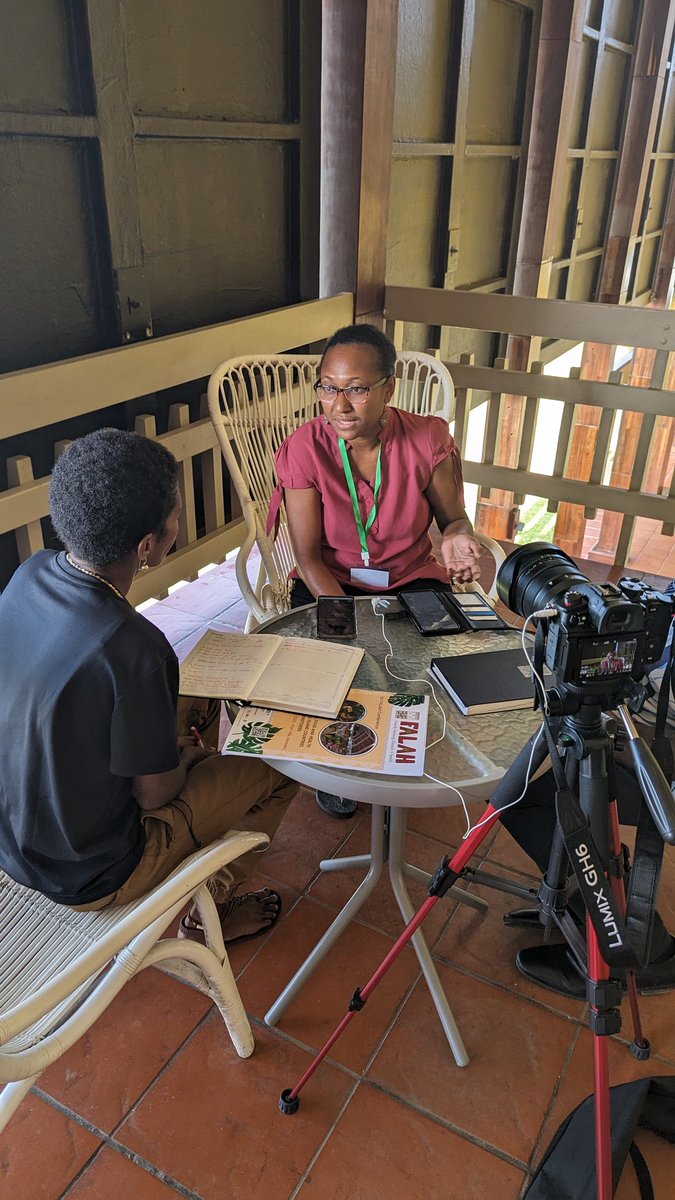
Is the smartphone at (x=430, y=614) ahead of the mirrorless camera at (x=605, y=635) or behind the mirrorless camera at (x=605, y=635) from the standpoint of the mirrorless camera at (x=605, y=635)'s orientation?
ahead

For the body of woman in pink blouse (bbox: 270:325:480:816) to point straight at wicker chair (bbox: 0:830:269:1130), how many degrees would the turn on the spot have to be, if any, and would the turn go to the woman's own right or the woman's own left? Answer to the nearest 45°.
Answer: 0° — they already face it

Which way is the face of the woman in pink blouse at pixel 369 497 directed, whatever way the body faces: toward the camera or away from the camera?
toward the camera

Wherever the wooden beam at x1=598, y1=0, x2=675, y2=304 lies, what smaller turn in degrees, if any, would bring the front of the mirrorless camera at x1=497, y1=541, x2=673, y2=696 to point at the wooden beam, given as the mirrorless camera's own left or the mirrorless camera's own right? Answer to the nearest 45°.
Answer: approximately 45° to the mirrorless camera's own right

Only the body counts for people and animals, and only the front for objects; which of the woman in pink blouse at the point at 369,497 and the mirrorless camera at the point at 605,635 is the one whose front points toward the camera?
the woman in pink blouse

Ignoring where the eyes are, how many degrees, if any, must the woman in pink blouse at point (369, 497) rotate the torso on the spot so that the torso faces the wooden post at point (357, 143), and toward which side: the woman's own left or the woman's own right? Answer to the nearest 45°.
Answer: approximately 180°

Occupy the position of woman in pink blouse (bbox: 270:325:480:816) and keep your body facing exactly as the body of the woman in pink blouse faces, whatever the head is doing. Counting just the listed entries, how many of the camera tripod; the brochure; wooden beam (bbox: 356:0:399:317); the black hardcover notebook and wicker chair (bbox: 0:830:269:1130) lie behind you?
1

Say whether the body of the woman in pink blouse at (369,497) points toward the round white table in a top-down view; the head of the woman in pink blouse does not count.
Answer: yes

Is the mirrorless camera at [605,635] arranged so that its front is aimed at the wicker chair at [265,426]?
yes

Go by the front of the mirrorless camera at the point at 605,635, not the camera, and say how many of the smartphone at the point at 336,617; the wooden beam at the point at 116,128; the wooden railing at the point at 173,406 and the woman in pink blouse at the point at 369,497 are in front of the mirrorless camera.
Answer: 4

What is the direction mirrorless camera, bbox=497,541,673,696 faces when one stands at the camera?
facing away from the viewer and to the left of the viewer

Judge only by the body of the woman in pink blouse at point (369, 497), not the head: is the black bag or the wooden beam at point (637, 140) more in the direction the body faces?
the black bag

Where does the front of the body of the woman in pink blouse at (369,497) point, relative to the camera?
toward the camera

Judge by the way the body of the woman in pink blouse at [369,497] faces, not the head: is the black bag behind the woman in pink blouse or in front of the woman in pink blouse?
in front

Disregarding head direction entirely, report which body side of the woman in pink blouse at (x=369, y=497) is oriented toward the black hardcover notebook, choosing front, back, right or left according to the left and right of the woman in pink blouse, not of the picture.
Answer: front

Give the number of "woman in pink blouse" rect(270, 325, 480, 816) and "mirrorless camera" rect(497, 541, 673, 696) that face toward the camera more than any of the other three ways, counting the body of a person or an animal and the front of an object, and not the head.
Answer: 1

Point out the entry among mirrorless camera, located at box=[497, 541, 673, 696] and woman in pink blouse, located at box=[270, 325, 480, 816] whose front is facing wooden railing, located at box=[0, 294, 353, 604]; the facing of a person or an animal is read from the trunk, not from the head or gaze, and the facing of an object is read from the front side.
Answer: the mirrorless camera

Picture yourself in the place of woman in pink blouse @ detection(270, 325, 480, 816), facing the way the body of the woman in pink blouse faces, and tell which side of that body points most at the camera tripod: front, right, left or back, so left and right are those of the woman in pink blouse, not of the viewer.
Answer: front
